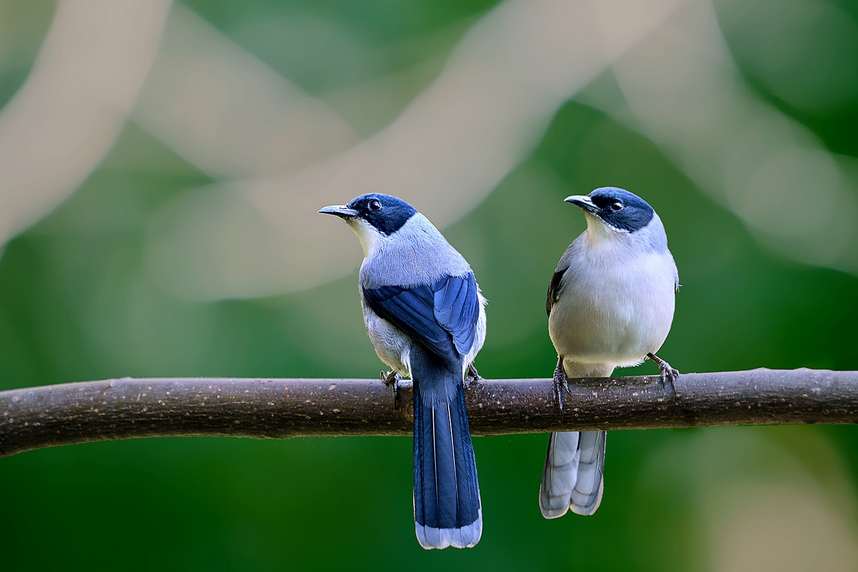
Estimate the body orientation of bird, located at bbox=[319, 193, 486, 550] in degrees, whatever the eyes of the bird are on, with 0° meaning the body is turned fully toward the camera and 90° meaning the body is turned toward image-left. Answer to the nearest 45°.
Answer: approximately 135°

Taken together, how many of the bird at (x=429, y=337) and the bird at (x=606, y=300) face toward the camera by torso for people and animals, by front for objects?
1

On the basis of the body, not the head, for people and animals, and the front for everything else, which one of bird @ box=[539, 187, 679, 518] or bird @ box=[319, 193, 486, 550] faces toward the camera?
bird @ box=[539, 187, 679, 518]

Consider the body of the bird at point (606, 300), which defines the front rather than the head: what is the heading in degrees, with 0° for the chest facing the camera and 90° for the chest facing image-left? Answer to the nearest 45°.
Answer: approximately 0°
